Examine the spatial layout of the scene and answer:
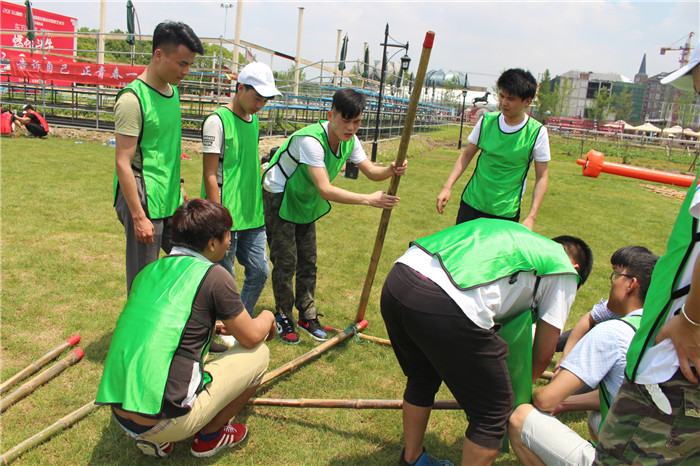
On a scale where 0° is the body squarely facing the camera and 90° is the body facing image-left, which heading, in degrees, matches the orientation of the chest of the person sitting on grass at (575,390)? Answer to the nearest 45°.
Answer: approximately 90°

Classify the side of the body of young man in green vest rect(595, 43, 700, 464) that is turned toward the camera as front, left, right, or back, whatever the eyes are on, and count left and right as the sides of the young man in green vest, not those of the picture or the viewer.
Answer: left

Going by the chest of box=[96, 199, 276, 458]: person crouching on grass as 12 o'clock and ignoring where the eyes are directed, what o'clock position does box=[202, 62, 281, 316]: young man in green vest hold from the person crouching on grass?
The young man in green vest is roughly at 11 o'clock from the person crouching on grass.

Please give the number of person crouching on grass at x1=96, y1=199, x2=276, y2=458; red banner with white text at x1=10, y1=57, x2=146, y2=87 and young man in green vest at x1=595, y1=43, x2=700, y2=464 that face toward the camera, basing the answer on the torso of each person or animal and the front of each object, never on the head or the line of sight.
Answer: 1

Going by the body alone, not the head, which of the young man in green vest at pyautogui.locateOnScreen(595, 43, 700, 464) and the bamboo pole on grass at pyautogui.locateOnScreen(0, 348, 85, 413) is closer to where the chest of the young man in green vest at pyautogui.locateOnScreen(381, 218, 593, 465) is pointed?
the young man in green vest

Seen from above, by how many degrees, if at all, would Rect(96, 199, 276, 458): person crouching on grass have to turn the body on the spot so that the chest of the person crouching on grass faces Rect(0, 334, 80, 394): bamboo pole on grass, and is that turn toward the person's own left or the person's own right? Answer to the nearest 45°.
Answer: approximately 90° to the person's own left

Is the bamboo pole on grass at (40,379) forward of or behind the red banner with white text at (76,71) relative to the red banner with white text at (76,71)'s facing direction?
forward

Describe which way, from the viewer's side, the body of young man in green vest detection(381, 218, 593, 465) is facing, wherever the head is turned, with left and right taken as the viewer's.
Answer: facing away from the viewer and to the right of the viewer

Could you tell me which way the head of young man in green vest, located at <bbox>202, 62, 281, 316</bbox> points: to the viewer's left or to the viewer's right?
to the viewer's right

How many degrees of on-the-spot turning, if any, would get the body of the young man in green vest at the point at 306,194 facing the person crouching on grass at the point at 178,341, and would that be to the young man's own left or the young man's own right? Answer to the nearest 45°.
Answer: approximately 45° to the young man's own right

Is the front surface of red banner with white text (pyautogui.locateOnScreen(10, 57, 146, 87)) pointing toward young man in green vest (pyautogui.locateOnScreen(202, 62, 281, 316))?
yes

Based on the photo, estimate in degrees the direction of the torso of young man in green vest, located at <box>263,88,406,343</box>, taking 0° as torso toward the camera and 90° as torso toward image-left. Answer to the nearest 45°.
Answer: approximately 315°

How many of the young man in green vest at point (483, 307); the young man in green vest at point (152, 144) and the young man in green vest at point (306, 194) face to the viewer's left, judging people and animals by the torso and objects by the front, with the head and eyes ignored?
0

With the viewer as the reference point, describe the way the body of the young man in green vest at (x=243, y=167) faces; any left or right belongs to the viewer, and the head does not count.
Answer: facing the viewer and to the right of the viewer
